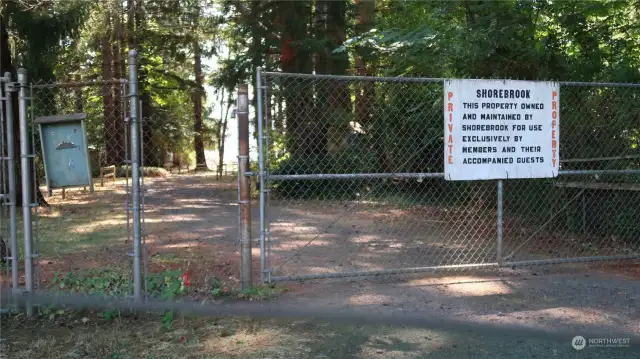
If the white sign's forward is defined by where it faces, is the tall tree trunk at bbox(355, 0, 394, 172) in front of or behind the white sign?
behind

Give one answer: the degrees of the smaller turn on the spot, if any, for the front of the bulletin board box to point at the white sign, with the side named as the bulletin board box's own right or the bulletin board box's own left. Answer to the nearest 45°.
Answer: approximately 90° to the bulletin board box's own left

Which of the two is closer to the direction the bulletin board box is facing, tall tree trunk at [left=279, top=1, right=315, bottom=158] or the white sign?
the white sign

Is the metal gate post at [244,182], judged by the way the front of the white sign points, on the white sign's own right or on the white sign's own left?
on the white sign's own right

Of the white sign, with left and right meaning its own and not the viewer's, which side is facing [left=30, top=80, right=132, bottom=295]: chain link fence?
right

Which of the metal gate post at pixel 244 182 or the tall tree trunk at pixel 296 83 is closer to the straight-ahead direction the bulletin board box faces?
the metal gate post

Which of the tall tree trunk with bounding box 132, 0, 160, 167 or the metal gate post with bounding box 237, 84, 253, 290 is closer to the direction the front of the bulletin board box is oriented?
the metal gate post

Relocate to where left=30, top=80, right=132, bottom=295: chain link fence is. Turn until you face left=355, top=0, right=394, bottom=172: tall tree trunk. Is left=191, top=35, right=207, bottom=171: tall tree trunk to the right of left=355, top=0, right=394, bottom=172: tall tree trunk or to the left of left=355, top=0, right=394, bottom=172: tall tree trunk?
left

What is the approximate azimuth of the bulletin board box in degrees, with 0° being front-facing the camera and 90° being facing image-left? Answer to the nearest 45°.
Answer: approximately 0°

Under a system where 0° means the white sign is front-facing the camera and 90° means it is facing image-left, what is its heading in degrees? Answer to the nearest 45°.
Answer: approximately 0°

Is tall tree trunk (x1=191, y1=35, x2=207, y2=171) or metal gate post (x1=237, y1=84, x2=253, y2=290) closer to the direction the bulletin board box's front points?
the metal gate post

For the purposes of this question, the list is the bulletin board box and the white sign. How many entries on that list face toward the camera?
2
